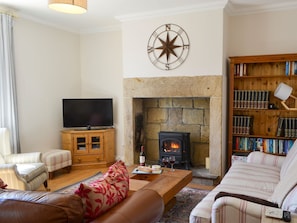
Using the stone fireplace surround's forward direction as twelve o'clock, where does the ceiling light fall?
The ceiling light is roughly at 1 o'clock from the stone fireplace surround.

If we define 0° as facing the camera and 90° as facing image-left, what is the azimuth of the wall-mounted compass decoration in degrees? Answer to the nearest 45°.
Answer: approximately 0°

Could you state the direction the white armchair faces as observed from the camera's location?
facing the viewer and to the right of the viewer

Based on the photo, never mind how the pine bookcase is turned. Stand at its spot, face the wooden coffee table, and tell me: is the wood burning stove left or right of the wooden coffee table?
right

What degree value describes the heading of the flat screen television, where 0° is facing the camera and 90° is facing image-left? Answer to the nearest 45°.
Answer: approximately 0°

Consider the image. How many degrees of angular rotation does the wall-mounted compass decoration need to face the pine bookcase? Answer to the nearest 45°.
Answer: approximately 90° to its left

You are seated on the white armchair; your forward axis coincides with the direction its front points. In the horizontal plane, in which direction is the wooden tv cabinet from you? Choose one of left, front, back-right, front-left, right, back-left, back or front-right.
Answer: left

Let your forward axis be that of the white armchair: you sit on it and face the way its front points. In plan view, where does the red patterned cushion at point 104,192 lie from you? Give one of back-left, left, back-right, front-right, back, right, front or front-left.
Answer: front-right

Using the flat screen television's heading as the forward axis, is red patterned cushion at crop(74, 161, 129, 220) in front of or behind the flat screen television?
in front

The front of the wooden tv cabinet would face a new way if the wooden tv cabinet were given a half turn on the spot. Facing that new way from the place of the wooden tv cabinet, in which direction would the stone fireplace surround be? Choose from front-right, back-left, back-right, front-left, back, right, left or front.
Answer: back-right
